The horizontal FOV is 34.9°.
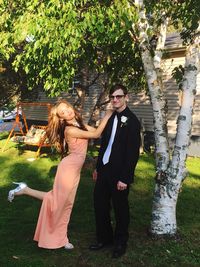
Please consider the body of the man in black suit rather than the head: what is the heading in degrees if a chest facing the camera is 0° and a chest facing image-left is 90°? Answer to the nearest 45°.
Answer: approximately 45°

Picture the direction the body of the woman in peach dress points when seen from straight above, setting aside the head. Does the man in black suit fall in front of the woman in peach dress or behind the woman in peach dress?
in front

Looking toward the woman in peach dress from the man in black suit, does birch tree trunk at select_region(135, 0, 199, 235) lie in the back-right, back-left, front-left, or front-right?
back-right

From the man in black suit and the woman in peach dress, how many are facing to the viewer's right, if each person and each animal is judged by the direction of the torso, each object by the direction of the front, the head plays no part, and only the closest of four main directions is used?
1

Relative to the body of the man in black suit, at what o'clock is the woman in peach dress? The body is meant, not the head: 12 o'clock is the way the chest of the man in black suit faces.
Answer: The woman in peach dress is roughly at 2 o'clock from the man in black suit.

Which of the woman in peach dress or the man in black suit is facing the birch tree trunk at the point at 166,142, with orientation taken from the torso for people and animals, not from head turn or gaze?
the woman in peach dress

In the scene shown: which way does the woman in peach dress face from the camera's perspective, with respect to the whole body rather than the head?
to the viewer's right

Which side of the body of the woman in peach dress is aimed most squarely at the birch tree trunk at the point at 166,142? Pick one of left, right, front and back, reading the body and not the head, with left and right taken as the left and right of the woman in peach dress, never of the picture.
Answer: front

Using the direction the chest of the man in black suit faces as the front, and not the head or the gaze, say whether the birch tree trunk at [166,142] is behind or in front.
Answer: behind

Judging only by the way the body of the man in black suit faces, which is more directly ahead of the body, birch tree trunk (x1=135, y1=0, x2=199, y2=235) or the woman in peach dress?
the woman in peach dress
